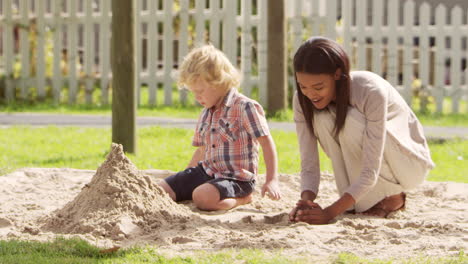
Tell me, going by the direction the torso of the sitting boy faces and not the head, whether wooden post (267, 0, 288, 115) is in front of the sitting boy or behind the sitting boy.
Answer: behind

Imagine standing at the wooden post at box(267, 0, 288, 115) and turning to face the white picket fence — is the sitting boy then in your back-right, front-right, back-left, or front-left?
back-left

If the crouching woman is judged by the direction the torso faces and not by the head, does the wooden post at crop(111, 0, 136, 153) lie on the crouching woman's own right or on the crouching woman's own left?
on the crouching woman's own right

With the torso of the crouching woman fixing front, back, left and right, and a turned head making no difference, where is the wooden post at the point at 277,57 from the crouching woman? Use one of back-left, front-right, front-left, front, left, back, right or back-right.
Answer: back-right

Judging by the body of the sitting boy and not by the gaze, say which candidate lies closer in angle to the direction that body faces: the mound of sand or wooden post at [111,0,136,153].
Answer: the mound of sand

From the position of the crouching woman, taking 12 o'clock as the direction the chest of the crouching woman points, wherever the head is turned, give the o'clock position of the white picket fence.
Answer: The white picket fence is roughly at 4 o'clock from the crouching woman.

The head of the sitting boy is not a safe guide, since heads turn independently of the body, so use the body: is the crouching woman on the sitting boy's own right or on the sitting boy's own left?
on the sitting boy's own left
